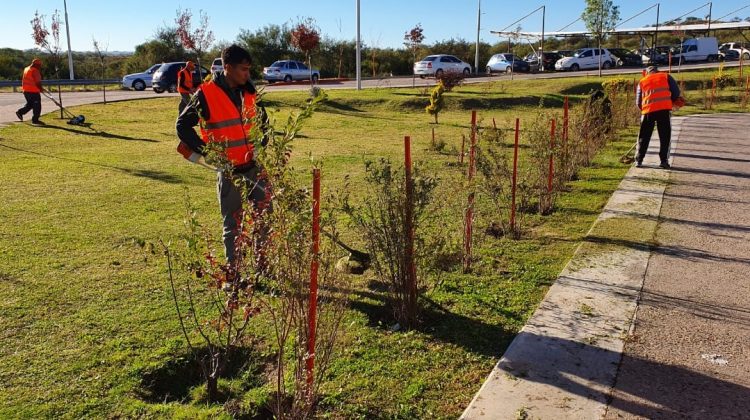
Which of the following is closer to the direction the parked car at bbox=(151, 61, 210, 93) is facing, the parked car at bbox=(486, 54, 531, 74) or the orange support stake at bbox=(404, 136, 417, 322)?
the orange support stake

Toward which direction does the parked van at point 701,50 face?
to the viewer's left

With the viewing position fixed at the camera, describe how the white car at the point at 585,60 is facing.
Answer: facing the viewer and to the left of the viewer

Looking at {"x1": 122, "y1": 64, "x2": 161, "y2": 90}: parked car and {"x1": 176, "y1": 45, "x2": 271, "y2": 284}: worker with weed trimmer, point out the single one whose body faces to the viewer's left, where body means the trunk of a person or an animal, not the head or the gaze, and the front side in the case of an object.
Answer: the parked car

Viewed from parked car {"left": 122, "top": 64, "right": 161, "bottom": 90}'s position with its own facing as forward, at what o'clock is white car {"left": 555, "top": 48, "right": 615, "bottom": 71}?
The white car is roughly at 6 o'clock from the parked car.

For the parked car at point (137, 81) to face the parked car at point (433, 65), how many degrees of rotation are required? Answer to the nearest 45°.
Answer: approximately 180°

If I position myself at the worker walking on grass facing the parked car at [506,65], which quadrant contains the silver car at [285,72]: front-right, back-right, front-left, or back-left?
front-left

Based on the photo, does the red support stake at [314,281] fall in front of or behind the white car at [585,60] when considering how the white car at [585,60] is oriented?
in front

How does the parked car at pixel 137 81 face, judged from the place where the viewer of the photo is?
facing to the left of the viewer

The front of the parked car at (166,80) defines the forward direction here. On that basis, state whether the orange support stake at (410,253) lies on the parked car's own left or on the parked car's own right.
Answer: on the parked car's own left
